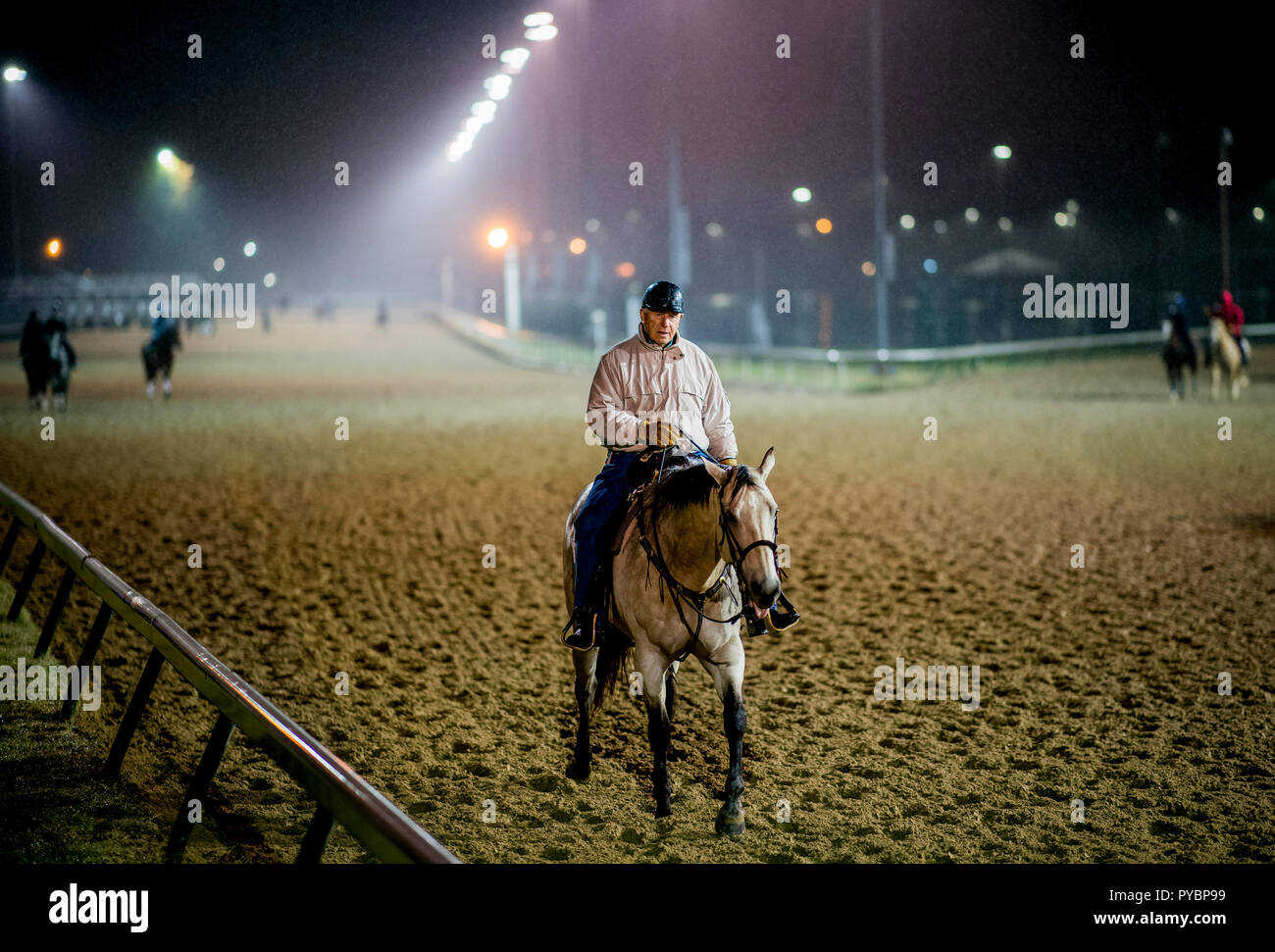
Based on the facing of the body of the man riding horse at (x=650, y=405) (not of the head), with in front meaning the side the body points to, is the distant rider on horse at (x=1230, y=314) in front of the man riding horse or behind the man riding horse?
behind

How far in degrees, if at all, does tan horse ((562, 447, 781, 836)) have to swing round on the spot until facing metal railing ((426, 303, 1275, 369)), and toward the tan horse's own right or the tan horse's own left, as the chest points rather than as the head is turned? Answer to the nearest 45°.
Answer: approximately 135° to the tan horse's own left

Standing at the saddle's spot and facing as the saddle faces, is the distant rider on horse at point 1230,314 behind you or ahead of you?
behind

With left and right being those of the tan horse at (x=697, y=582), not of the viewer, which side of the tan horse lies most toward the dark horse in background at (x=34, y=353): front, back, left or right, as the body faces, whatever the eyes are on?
back

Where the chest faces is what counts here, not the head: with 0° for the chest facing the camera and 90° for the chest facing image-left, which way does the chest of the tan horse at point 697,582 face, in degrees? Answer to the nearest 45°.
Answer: approximately 315°

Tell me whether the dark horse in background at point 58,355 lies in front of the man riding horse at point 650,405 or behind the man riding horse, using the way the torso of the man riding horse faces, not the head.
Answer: behind

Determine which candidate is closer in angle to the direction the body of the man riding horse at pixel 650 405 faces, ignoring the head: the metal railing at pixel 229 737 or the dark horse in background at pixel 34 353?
the metal railing
